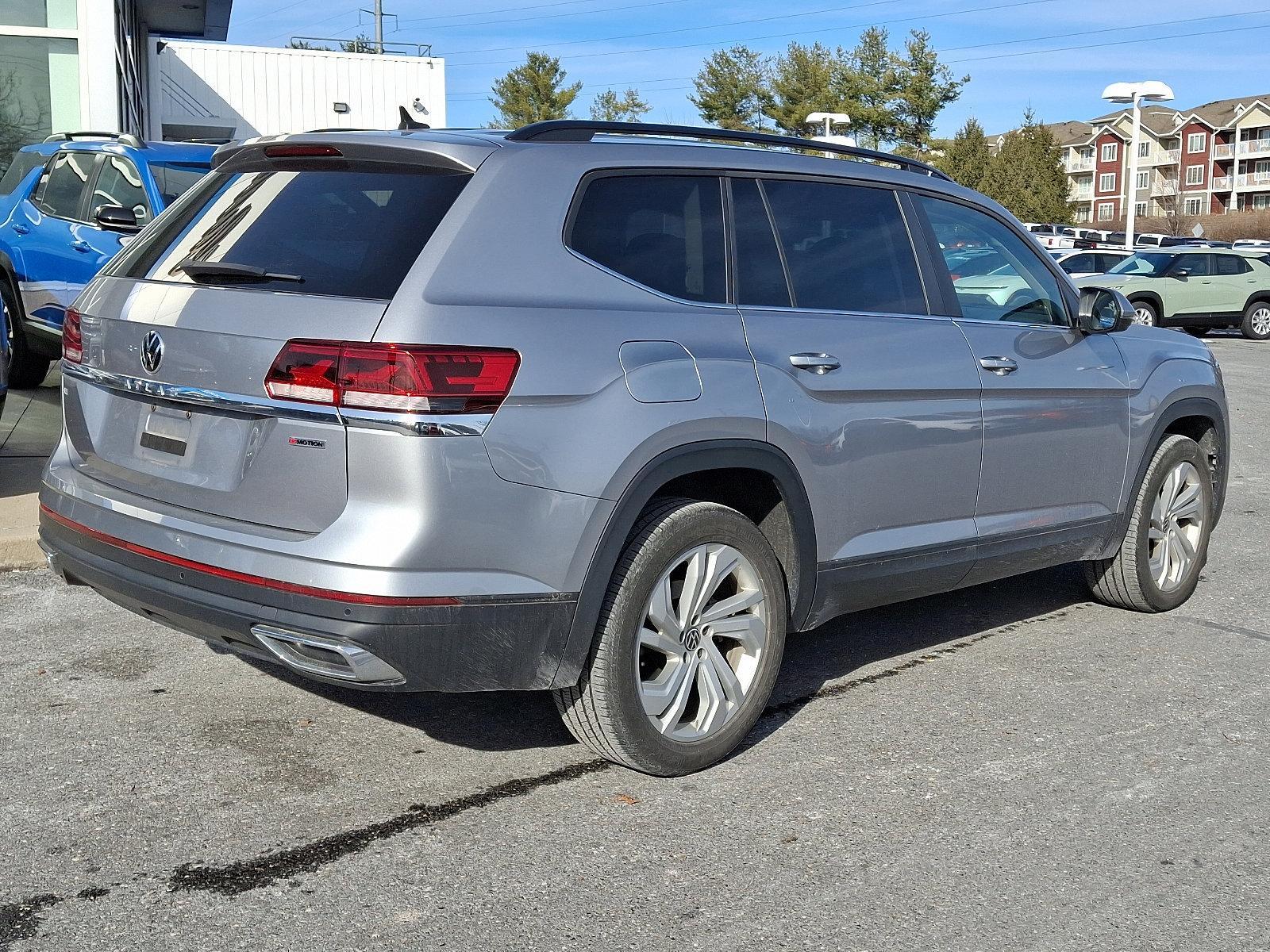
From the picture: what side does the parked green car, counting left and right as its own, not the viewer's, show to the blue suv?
front

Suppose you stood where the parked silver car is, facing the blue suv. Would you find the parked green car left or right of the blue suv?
right

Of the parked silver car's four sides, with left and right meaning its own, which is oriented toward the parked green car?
front

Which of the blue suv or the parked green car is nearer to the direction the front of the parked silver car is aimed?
the parked green car

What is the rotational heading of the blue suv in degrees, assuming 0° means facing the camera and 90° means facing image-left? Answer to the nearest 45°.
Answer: approximately 315°

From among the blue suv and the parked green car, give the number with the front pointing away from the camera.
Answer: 0

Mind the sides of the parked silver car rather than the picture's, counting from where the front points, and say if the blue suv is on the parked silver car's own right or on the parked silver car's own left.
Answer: on the parked silver car's own left

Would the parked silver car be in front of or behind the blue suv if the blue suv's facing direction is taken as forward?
in front

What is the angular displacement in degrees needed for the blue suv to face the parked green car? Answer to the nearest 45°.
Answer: approximately 90° to its left

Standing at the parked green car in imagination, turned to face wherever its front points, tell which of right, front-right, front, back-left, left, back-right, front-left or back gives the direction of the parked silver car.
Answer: front-left

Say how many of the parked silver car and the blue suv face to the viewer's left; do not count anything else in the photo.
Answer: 0

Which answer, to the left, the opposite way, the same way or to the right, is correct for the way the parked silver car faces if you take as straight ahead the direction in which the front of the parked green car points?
the opposite way

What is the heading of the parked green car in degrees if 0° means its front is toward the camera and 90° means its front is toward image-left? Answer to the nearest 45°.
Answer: approximately 45°

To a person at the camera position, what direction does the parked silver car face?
facing away from the viewer and to the right of the viewer
